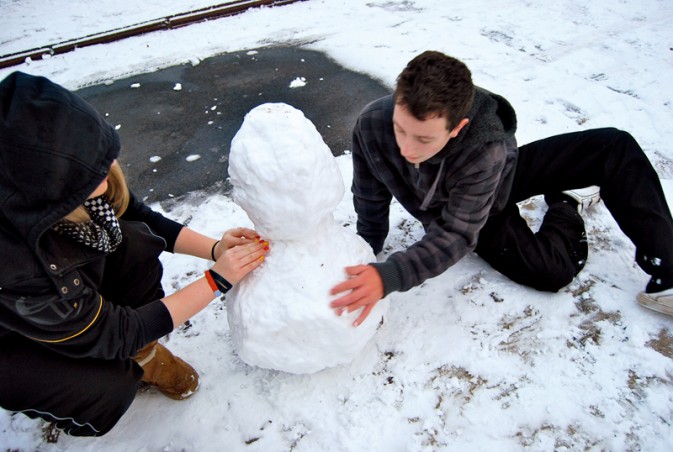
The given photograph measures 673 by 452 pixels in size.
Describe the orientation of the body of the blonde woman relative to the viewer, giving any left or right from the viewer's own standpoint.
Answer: facing to the right of the viewer

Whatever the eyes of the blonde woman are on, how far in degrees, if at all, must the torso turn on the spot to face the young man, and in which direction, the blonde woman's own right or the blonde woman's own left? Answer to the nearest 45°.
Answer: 0° — they already face them
